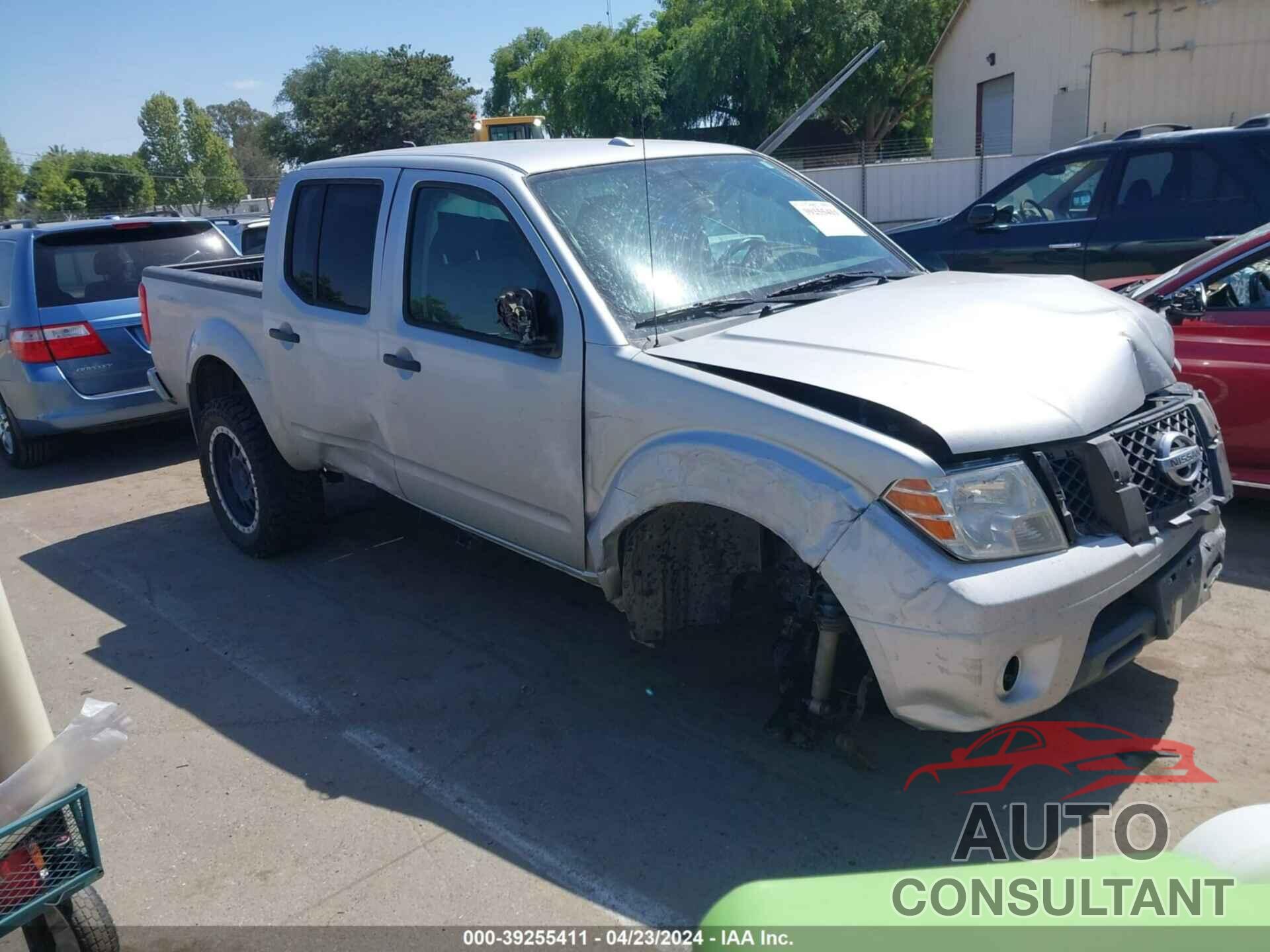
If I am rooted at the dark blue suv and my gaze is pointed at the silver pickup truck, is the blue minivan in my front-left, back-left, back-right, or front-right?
front-right

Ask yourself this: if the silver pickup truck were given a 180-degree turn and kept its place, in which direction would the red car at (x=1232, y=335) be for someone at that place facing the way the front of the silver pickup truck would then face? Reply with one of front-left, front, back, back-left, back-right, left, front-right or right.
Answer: right

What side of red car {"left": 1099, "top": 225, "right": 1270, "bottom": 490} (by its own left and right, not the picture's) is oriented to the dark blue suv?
right

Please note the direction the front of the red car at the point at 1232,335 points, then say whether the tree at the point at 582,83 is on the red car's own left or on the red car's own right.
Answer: on the red car's own right

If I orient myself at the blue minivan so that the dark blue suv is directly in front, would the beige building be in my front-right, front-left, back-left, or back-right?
front-left

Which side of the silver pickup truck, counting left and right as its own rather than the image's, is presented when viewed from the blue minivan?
back

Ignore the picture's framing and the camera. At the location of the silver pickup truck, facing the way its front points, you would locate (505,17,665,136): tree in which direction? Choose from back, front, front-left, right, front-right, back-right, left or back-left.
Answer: back-left

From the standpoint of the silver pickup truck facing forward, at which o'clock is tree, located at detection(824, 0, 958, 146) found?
The tree is roughly at 8 o'clock from the silver pickup truck.

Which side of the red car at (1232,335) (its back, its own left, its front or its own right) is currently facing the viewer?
left

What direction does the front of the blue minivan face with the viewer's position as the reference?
facing away from the viewer and to the left of the viewer

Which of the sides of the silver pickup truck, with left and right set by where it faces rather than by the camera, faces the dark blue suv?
left

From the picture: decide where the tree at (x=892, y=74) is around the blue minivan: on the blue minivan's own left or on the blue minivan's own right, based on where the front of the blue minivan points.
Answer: on the blue minivan's own right

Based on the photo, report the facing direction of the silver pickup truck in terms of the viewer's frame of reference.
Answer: facing the viewer and to the right of the viewer

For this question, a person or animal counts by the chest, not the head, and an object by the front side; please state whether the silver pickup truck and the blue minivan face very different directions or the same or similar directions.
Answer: very different directions
